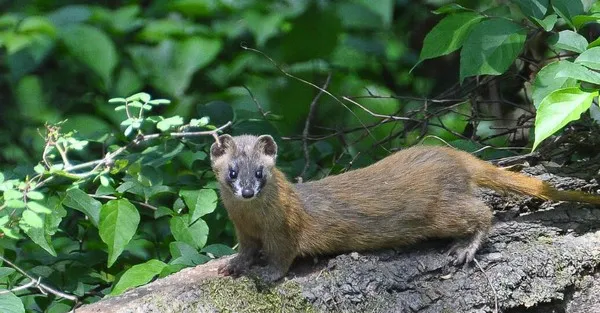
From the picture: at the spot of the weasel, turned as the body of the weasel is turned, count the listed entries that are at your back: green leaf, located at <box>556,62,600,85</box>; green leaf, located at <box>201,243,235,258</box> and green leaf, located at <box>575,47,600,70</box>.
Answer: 2

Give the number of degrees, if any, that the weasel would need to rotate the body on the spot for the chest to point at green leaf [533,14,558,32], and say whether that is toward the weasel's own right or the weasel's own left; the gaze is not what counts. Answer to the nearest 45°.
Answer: approximately 135° to the weasel's own right

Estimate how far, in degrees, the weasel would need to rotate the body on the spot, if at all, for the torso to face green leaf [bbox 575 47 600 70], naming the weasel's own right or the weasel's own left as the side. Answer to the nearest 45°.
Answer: approximately 180°

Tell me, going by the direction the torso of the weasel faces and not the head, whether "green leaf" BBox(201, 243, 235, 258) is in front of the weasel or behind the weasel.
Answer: in front

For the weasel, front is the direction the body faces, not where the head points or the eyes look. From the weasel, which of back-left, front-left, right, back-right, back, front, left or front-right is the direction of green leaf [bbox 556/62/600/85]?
back

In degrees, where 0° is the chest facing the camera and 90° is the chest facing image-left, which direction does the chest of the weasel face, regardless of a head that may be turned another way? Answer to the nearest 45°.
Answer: approximately 90°
